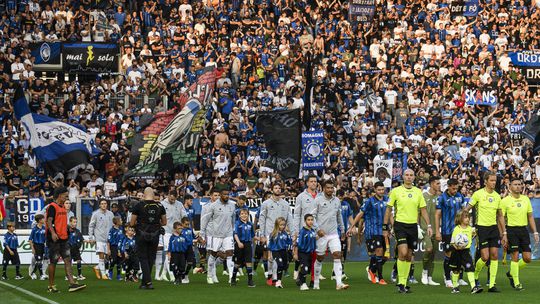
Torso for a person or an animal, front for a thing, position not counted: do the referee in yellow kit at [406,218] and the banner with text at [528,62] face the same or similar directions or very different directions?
same or similar directions

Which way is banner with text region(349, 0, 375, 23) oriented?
toward the camera

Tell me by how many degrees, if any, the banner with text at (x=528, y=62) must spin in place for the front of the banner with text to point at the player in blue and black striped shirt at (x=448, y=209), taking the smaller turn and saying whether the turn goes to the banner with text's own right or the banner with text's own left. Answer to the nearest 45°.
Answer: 0° — it already faces them

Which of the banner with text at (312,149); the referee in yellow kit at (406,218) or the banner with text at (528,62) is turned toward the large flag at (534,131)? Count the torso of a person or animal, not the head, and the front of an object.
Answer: the banner with text at (528,62)

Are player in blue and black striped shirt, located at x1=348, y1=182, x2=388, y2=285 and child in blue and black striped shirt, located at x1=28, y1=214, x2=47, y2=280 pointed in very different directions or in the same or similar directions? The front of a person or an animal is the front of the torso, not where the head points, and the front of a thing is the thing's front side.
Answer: same or similar directions

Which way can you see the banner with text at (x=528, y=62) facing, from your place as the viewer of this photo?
facing the viewer

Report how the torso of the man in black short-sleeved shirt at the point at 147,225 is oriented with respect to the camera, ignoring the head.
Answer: away from the camera

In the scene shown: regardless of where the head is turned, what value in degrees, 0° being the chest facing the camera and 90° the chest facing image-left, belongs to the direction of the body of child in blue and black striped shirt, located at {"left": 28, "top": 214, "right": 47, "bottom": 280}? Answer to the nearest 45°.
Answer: approximately 315°

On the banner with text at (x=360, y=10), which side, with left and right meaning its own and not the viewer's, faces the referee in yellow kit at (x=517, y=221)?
front

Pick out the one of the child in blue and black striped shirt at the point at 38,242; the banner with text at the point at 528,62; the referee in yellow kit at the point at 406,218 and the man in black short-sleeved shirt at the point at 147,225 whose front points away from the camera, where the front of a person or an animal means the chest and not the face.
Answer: the man in black short-sleeved shirt

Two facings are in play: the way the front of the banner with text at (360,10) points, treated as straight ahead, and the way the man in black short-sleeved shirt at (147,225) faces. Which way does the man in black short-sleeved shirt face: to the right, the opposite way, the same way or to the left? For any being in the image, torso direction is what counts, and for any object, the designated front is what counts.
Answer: the opposite way

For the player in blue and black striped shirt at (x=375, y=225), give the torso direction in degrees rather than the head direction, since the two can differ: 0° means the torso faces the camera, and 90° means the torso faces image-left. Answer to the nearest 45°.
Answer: approximately 315°

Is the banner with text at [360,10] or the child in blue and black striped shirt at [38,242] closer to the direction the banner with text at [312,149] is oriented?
the child in blue and black striped shirt

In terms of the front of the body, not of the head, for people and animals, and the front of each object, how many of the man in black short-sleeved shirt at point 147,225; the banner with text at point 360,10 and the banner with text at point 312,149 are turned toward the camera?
2

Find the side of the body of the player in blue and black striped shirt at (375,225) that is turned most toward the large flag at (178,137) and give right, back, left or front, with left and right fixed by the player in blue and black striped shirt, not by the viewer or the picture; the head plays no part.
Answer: back

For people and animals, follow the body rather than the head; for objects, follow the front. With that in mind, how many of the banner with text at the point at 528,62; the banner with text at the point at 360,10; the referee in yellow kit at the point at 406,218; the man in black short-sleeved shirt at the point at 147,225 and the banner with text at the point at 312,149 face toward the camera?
4

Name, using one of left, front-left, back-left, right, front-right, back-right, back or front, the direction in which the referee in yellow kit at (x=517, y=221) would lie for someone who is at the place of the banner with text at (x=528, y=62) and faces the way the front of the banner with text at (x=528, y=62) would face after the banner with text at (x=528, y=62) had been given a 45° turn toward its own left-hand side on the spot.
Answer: front-right
